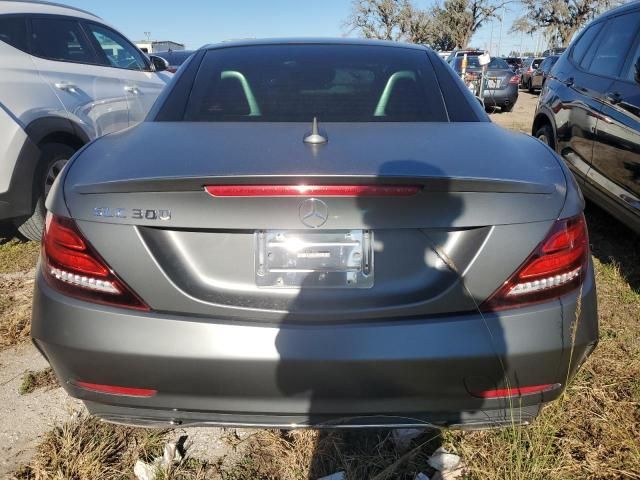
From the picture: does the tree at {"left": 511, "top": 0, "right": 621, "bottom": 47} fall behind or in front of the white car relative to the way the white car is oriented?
in front

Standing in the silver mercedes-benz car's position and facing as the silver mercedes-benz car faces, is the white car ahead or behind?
ahead

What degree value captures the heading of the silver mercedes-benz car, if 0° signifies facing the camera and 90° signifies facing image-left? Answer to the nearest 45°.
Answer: approximately 180°

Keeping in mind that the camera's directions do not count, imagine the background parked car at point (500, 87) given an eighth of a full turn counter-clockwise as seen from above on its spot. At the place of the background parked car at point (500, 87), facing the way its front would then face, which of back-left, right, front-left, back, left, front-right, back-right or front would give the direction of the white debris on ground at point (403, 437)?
left

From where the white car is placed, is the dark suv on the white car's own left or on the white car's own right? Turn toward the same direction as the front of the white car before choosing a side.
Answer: on the white car's own right

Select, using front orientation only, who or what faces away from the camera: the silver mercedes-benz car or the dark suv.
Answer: the silver mercedes-benz car

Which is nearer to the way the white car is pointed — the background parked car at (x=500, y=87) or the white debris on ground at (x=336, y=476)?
the background parked car

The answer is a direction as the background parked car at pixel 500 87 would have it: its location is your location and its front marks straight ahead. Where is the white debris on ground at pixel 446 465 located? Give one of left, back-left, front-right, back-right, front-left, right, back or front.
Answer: back-left

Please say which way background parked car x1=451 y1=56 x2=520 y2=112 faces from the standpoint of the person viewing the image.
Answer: facing away from the viewer and to the left of the viewer

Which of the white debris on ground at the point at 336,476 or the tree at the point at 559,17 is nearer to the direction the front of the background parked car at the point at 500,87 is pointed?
the tree

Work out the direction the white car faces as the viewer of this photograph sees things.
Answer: facing away from the viewer and to the right of the viewer

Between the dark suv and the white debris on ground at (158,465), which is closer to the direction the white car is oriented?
the dark suv
